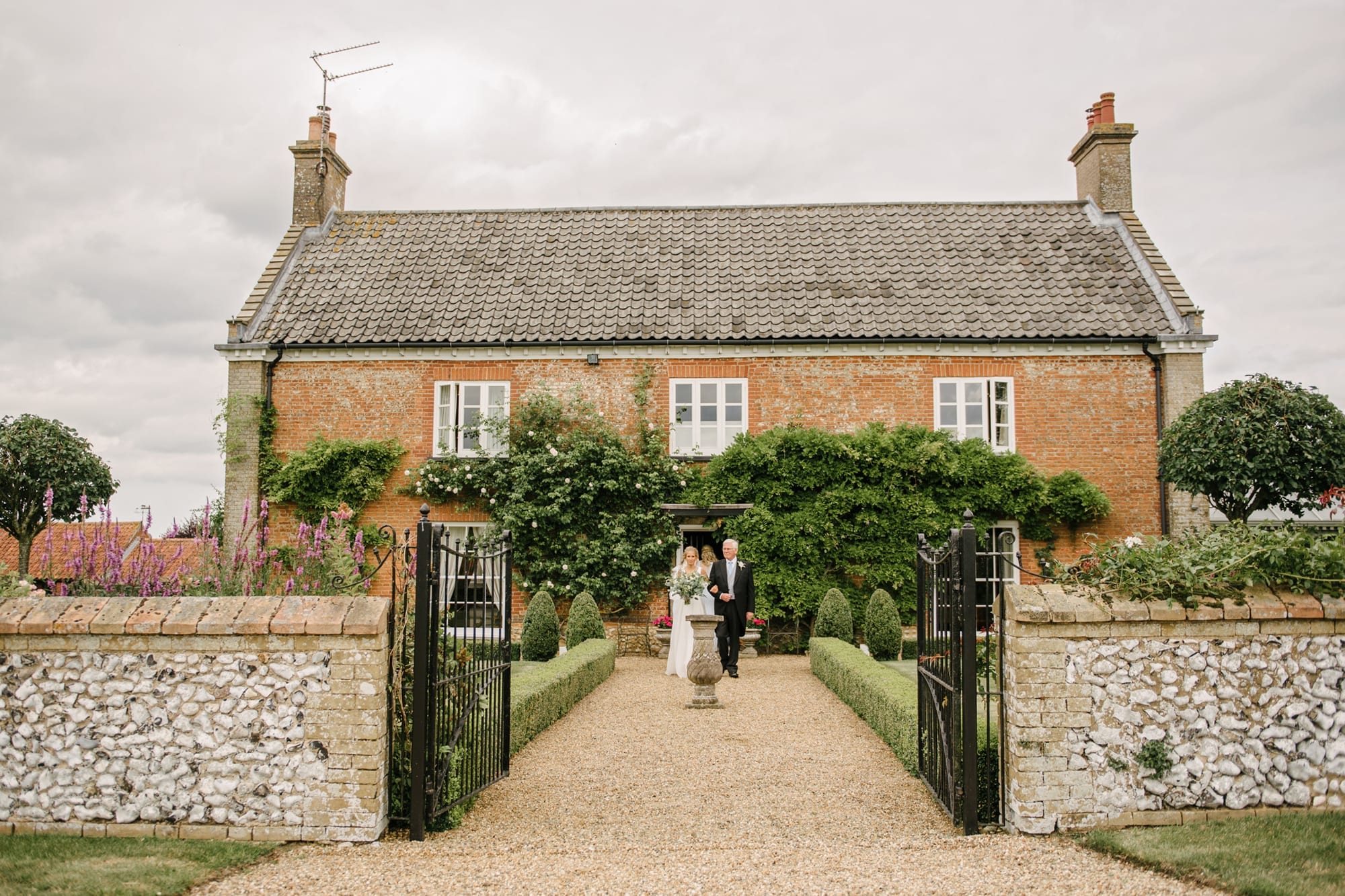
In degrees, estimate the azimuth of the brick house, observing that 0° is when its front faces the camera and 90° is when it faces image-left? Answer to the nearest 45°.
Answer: approximately 0°

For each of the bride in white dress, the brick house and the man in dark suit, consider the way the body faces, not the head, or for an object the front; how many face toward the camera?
3

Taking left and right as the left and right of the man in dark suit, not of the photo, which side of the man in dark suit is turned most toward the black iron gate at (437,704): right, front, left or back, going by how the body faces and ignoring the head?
front

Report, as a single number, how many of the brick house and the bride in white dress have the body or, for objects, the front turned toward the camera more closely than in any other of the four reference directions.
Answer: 2

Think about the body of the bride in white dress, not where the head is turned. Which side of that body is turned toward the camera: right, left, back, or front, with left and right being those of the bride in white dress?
front

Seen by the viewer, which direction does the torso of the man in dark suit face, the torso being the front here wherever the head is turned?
toward the camera

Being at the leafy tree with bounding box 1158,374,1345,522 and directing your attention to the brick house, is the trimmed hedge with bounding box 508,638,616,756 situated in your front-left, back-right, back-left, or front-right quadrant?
front-left

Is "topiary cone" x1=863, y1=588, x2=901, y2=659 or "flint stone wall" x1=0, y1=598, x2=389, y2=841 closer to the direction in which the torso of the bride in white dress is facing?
the flint stone wall

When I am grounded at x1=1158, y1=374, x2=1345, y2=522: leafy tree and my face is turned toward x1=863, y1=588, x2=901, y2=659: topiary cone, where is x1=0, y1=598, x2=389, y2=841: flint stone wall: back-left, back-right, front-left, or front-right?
front-left

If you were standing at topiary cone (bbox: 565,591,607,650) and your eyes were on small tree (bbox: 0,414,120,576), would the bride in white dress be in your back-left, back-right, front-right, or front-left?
back-left

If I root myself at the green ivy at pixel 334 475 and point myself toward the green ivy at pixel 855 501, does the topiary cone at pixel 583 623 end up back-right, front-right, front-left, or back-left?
front-right

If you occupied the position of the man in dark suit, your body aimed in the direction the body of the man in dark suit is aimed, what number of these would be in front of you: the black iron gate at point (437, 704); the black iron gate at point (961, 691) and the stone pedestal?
3

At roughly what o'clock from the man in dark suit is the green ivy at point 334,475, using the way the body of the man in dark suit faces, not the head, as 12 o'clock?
The green ivy is roughly at 4 o'clock from the man in dark suit.

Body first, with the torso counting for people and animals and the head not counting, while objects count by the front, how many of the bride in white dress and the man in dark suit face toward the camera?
2

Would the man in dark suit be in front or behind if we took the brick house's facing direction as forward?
in front

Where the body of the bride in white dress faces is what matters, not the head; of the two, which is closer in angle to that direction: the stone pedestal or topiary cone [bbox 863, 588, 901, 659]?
the stone pedestal

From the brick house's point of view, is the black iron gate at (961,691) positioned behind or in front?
in front
